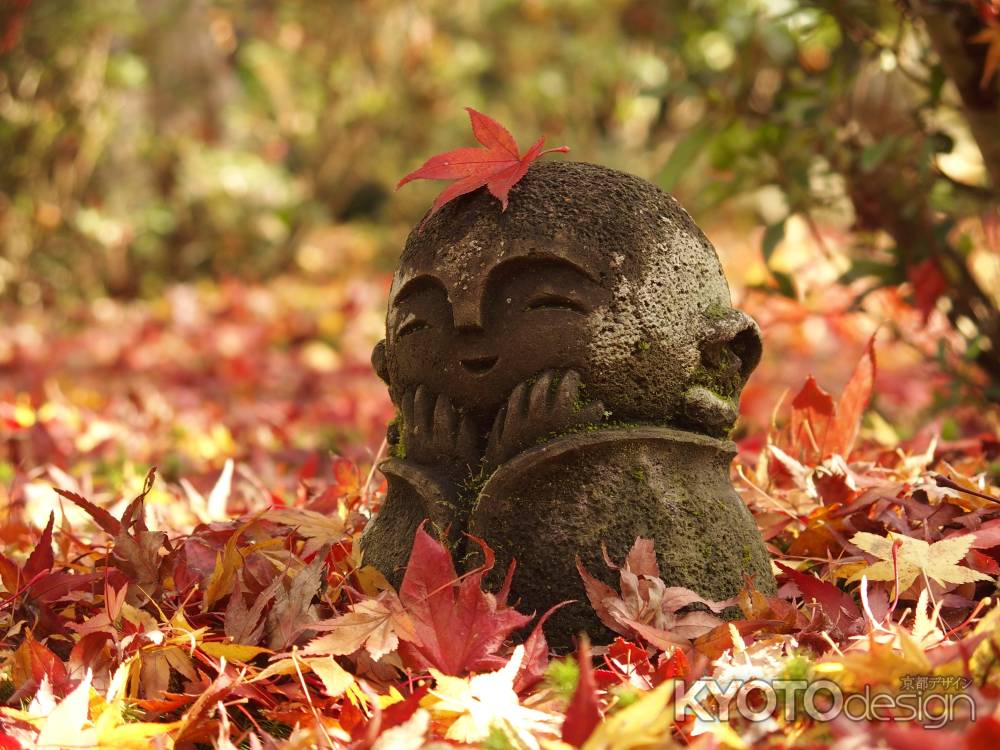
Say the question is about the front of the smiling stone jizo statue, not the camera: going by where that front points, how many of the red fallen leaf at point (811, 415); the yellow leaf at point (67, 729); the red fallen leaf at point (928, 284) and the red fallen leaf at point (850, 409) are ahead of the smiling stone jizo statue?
1

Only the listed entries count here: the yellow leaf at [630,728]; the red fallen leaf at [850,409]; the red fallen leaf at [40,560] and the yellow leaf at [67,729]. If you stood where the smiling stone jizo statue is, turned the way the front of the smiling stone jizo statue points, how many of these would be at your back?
1

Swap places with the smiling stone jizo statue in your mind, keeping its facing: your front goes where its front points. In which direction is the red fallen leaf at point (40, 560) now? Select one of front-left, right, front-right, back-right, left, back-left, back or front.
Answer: front-right

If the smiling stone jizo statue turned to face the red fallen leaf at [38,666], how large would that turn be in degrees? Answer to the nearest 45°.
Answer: approximately 45° to its right

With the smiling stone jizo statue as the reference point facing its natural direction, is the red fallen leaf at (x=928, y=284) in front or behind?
behind

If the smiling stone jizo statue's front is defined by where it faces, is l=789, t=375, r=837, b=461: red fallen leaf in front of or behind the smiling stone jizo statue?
behind
